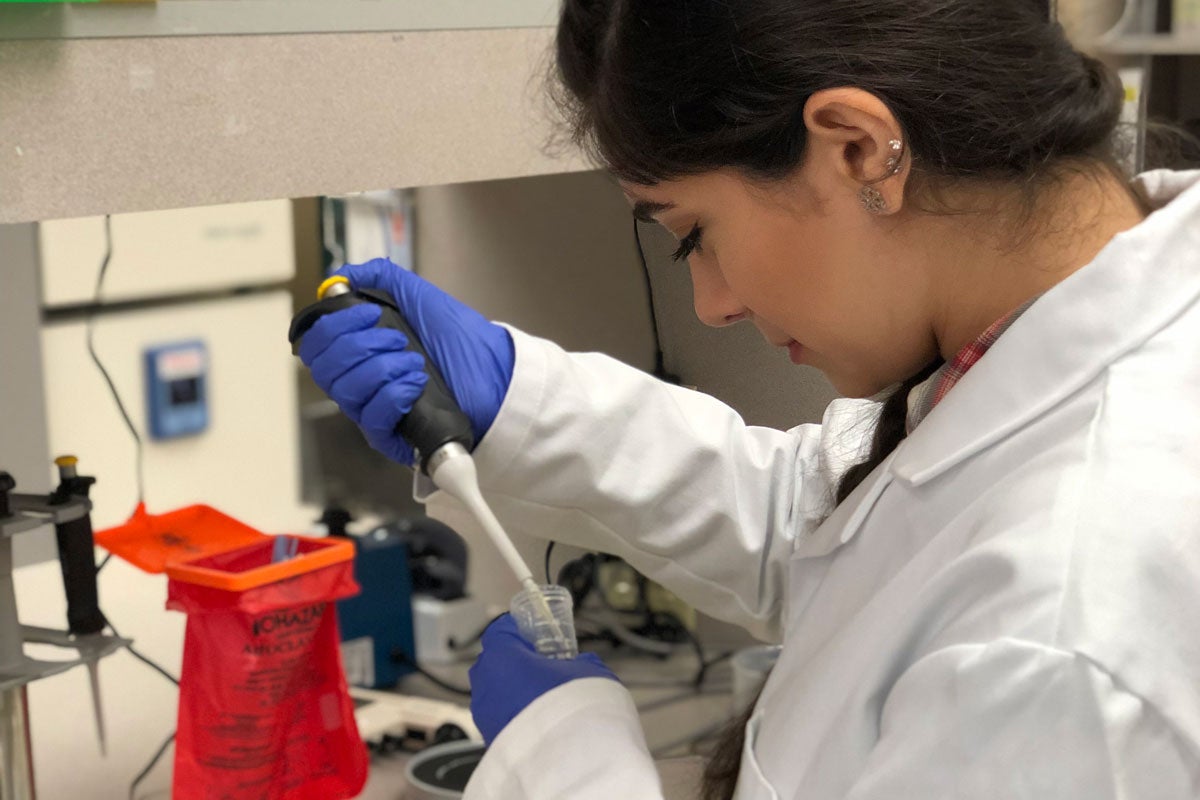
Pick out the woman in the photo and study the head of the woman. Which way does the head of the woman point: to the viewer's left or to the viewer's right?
to the viewer's left

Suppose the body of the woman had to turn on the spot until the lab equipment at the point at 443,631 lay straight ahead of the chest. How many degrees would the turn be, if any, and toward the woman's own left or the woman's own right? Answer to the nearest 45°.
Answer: approximately 45° to the woman's own right

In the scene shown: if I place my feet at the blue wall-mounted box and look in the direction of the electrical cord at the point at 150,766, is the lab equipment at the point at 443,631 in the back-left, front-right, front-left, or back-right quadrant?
front-left

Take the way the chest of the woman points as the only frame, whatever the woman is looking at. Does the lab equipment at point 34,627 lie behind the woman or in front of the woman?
in front

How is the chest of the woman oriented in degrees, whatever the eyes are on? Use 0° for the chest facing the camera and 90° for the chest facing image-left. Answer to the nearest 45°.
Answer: approximately 90°
